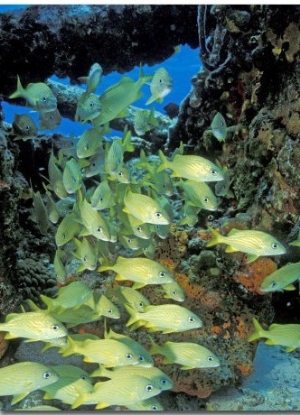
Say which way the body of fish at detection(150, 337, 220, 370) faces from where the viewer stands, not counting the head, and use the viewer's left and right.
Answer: facing to the right of the viewer

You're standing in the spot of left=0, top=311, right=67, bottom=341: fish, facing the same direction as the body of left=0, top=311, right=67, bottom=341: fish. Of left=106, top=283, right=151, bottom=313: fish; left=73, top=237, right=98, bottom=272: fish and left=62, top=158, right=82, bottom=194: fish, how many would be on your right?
0

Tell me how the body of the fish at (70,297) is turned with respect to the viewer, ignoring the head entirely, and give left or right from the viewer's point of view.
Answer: facing to the right of the viewer

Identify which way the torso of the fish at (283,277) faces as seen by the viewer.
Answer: to the viewer's left

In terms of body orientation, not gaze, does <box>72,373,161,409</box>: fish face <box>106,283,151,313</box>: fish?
no

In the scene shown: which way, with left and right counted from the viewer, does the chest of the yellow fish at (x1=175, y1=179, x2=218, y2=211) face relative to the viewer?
facing the viewer and to the right of the viewer

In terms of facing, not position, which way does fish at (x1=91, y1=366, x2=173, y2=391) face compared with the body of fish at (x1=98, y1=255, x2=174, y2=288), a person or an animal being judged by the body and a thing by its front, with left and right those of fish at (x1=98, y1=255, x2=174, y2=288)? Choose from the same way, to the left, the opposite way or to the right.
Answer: the same way

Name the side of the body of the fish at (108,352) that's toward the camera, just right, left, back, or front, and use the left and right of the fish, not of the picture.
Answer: right

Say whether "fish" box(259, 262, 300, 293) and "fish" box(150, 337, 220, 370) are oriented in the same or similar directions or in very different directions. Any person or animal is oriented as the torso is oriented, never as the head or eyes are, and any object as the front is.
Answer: very different directions

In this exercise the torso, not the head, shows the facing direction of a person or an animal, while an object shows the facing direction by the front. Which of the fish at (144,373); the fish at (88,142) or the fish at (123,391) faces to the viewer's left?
the fish at (88,142)

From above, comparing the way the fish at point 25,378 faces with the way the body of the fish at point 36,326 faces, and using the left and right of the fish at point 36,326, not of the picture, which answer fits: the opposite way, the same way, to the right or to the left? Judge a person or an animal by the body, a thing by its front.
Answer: the same way

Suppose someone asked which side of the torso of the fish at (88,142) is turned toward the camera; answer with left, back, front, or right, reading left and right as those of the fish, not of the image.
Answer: left

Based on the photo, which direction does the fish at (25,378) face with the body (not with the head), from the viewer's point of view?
to the viewer's right

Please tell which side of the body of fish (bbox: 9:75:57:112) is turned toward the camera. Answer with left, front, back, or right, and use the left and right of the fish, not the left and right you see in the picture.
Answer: right

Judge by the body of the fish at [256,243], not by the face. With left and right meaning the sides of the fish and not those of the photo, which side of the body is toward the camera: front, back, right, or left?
right

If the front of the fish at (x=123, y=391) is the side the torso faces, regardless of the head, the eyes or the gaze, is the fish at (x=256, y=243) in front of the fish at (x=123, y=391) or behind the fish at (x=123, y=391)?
in front
